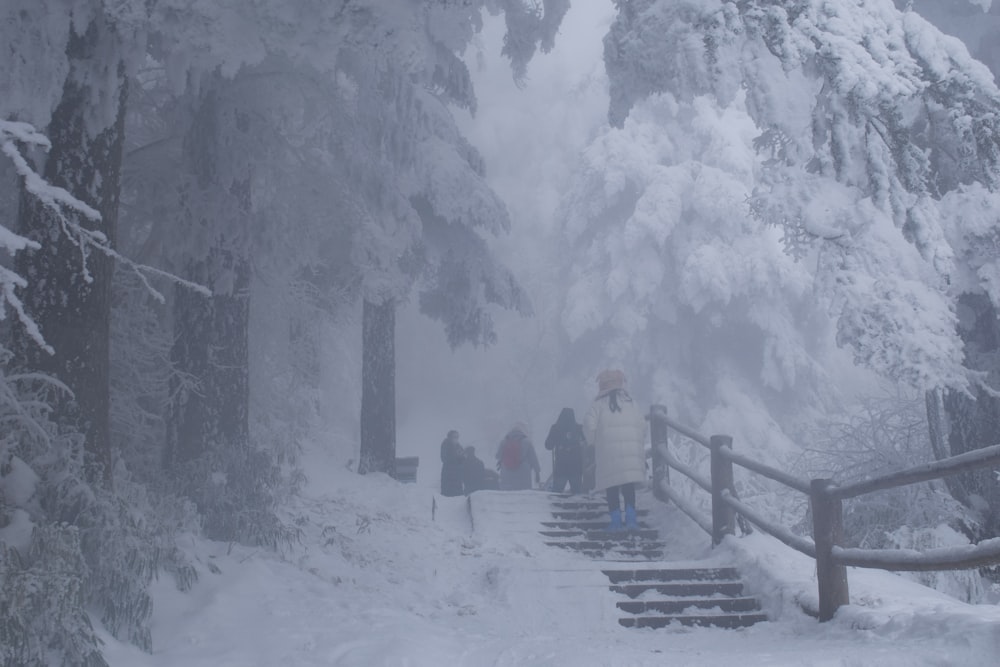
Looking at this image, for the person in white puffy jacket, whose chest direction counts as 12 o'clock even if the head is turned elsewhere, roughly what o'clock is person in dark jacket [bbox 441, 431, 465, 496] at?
The person in dark jacket is roughly at 11 o'clock from the person in white puffy jacket.

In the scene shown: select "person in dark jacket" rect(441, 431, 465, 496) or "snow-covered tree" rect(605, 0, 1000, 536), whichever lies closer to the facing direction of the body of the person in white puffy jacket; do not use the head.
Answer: the person in dark jacket

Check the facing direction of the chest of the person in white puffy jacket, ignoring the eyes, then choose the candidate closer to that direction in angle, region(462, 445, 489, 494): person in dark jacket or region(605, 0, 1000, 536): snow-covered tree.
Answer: the person in dark jacket

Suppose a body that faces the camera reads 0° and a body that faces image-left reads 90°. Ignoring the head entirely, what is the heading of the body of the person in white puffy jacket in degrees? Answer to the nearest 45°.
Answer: approximately 180°

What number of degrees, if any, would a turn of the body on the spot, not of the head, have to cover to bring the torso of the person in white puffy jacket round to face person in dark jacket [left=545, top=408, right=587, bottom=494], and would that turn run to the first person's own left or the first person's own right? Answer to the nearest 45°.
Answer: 0° — they already face them

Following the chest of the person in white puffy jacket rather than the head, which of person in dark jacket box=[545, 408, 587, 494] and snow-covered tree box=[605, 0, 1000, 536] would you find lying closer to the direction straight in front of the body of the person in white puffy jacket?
the person in dark jacket
